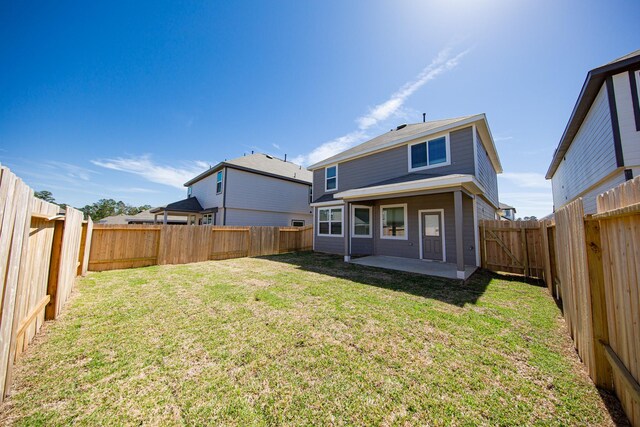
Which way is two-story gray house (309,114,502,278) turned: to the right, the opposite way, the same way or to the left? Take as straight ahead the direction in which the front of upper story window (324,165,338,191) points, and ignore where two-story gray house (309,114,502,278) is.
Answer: the opposite way

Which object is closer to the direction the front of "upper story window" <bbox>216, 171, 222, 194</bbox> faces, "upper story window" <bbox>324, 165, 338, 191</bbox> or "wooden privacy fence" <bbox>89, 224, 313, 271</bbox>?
the wooden privacy fence

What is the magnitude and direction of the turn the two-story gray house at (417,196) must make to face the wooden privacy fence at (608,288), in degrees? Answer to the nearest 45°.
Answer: approximately 135° to its right

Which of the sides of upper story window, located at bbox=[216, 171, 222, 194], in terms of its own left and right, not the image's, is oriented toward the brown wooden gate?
left

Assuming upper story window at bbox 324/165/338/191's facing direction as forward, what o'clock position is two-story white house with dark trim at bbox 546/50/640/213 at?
The two-story white house with dark trim is roughly at 9 o'clock from the upper story window.

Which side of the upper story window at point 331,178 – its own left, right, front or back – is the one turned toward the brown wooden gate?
left

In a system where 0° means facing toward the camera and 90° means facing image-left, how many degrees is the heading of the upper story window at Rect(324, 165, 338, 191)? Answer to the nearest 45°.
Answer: approximately 45°

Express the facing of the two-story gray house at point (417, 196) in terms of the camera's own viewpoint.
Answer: facing away from the viewer and to the right of the viewer

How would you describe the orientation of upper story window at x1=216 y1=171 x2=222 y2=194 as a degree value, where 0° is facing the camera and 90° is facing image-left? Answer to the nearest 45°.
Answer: approximately 45°

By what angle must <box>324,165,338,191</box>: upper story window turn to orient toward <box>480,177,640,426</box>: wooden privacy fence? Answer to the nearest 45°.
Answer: approximately 45° to its left
